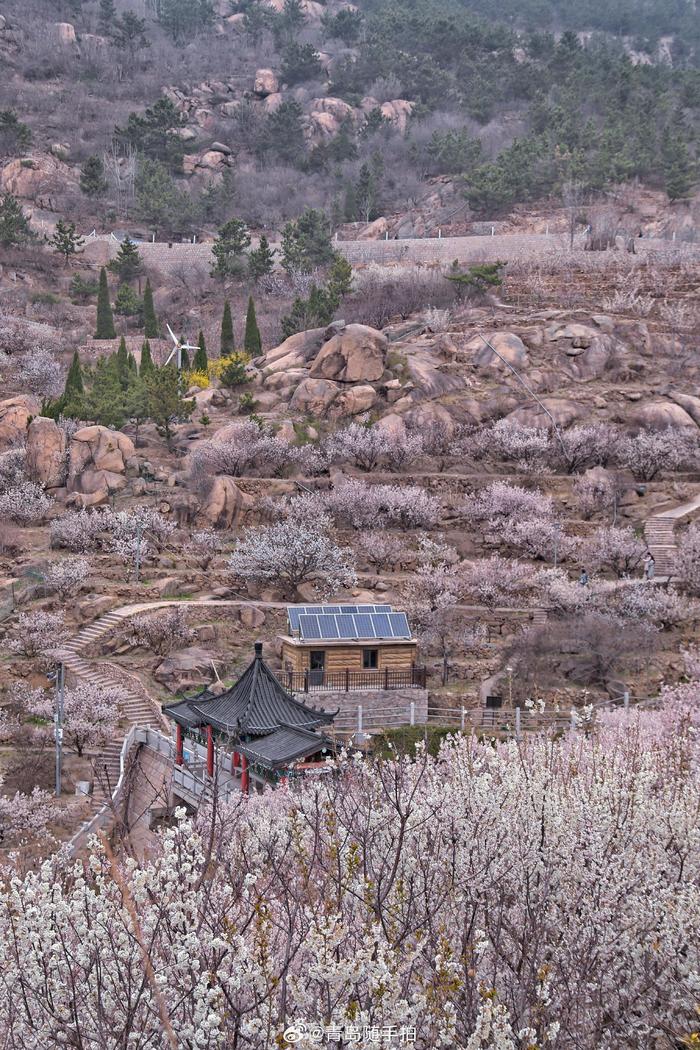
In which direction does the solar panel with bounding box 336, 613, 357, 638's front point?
toward the camera

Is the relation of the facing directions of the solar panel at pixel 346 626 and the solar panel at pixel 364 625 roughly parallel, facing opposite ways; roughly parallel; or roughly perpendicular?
roughly parallel

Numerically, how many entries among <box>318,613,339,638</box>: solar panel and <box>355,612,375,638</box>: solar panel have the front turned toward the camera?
2

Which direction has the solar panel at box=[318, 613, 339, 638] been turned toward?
toward the camera

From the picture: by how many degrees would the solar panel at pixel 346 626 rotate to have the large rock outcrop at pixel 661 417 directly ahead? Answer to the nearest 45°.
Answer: approximately 135° to its left

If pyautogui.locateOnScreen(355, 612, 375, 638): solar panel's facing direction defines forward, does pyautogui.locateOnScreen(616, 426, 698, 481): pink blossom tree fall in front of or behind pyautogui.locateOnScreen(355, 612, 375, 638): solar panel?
behind

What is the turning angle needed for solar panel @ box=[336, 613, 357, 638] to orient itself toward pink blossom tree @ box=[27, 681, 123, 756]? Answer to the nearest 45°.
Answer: approximately 45° to its right

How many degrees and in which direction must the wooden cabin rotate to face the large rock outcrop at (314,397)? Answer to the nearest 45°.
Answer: approximately 180°

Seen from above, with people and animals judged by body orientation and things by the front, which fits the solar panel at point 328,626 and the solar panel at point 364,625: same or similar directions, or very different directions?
same or similar directions

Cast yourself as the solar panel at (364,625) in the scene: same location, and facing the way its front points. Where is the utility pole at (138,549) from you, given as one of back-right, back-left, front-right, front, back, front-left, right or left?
back-right

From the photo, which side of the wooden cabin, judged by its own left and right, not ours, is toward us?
front

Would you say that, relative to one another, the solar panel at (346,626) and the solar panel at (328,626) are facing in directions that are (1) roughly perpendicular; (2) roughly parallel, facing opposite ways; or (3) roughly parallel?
roughly parallel

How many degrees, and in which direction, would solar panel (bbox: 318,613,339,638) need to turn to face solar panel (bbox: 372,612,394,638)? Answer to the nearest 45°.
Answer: approximately 90° to its left

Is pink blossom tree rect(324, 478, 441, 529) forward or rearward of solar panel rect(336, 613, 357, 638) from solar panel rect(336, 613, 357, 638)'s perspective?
rearward
